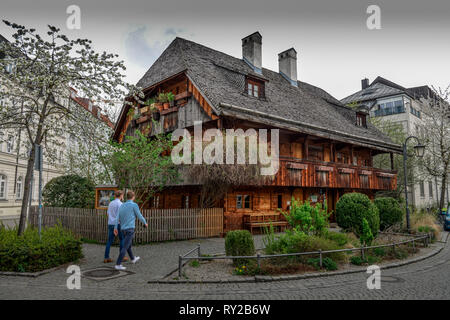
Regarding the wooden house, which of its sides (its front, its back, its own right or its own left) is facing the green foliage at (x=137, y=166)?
right

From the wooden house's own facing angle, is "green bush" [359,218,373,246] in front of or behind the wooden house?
in front

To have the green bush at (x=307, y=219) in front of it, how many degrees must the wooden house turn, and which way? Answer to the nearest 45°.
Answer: approximately 45° to its right

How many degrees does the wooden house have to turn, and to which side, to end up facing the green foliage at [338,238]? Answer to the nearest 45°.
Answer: approximately 45° to its right

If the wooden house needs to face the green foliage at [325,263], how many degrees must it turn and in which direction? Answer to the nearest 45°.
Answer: approximately 45° to its right

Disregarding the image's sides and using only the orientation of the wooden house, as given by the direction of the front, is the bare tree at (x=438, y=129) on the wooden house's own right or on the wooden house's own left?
on the wooden house's own left

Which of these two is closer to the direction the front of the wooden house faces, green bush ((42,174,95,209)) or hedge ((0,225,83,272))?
the hedge

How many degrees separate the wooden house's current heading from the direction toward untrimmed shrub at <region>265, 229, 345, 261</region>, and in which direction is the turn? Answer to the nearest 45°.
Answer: approximately 45° to its right

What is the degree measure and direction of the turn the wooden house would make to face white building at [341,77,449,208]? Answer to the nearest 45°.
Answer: approximately 90° to its left

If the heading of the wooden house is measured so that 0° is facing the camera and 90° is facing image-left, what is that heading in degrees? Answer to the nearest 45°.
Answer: approximately 315°

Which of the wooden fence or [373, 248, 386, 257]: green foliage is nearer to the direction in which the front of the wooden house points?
the green foliage
